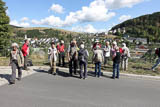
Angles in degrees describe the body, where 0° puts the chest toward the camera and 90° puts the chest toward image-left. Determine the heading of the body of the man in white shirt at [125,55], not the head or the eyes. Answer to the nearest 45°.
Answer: approximately 45°

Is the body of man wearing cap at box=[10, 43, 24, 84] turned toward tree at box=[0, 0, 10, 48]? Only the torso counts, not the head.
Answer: no

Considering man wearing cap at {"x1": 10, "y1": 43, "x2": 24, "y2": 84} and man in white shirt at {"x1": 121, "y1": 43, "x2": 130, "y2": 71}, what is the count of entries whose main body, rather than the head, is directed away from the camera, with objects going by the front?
0

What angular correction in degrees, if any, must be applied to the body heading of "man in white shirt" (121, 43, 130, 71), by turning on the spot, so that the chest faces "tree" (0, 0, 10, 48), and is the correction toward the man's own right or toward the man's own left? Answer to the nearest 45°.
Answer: approximately 90° to the man's own right

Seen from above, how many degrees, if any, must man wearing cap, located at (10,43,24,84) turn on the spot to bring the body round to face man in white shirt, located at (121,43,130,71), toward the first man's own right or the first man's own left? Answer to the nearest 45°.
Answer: approximately 135° to the first man's own left
